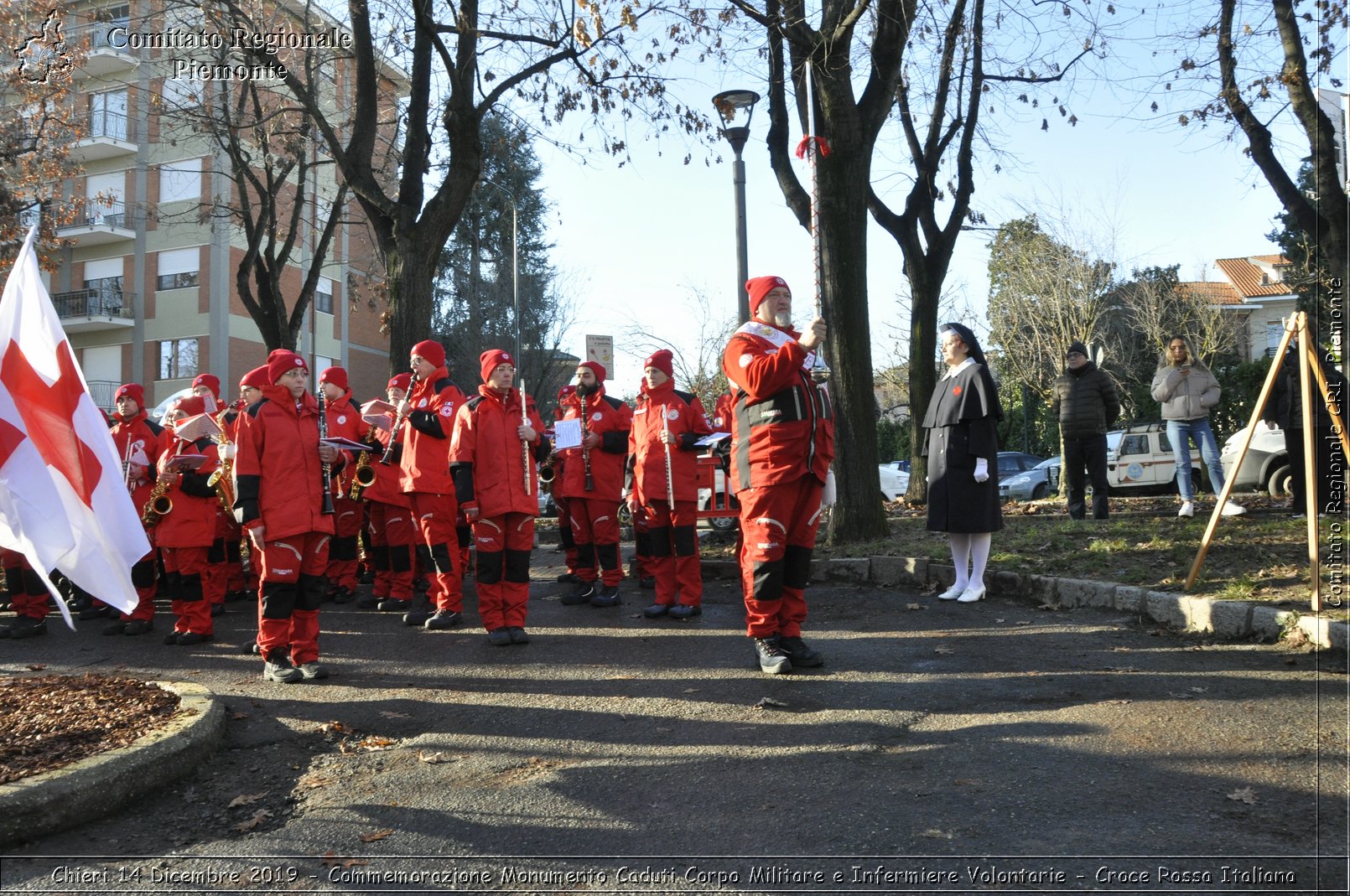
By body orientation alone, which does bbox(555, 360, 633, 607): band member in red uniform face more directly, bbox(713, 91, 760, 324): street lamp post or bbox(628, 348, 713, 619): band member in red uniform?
the band member in red uniform

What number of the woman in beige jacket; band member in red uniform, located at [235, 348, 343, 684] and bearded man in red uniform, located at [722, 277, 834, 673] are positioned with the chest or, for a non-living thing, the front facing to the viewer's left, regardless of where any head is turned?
0

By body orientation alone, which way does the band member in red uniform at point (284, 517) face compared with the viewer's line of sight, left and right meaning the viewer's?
facing the viewer and to the right of the viewer

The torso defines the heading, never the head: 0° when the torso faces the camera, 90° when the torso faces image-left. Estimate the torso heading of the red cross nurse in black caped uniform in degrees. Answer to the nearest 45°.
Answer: approximately 45°

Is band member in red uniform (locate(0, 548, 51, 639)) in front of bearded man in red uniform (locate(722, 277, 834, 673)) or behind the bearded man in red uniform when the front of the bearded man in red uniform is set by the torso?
behind

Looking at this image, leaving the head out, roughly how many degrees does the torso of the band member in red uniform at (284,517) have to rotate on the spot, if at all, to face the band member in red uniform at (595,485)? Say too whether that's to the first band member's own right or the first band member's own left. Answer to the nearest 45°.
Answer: approximately 90° to the first band member's own left

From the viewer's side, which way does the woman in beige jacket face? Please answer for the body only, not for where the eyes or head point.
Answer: toward the camera

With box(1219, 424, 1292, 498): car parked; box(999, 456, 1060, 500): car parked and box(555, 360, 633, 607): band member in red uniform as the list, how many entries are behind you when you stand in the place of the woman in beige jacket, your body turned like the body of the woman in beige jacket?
2

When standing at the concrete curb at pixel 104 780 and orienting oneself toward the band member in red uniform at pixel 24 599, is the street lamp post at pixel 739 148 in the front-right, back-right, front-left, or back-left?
front-right

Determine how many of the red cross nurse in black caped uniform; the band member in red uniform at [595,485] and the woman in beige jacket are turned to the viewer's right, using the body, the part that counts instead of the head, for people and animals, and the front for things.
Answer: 0

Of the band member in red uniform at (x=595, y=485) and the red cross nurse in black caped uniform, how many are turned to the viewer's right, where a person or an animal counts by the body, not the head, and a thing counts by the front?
0

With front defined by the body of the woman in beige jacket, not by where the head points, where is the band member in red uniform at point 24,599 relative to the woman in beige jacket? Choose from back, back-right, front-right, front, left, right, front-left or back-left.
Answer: front-right
